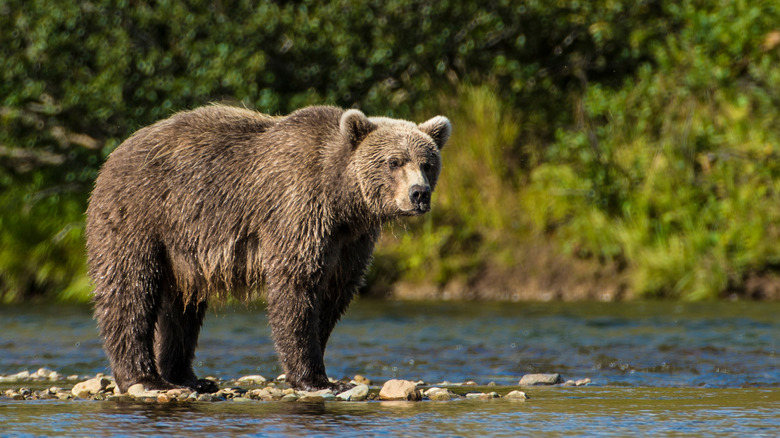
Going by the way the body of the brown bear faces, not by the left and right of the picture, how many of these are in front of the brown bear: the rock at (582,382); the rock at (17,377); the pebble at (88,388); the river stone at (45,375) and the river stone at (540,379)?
2

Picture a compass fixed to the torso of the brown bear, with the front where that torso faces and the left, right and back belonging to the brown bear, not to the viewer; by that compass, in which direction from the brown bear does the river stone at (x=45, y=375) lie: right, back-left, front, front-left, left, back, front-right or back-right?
back-left

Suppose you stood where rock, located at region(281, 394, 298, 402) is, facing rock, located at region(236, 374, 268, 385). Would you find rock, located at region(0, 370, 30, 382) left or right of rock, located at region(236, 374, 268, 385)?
left

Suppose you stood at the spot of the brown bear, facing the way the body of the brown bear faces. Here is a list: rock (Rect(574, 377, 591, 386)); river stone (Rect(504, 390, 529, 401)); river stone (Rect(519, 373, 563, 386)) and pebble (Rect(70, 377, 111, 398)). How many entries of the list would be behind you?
1

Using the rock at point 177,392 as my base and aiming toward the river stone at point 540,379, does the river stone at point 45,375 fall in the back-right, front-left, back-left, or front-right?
back-left

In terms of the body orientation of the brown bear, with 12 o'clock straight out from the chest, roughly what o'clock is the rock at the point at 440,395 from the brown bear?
The rock is roughly at 1 o'clock from the brown bear.

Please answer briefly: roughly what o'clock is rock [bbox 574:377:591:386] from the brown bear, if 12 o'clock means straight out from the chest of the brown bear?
The rock is roughly at 12 o'clock from the brown bear.

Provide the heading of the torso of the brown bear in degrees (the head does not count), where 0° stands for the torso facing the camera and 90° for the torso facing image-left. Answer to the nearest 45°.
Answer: approximately 270°

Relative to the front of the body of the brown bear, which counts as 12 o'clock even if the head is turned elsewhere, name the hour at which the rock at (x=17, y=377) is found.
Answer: The rock is roughly at 7 o'clock from the brown bear.

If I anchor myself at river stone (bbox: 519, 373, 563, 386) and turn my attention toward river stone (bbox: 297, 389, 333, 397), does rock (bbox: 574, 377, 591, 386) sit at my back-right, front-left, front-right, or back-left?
back-left

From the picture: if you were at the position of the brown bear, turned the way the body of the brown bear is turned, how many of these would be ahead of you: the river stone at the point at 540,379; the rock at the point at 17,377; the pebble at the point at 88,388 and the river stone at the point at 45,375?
1

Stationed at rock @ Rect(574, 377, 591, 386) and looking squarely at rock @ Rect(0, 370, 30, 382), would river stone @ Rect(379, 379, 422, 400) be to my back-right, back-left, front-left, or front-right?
front-left

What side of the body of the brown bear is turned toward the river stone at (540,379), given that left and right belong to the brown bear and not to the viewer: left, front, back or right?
front

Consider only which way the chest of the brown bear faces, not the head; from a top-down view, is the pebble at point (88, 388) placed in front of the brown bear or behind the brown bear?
behind
